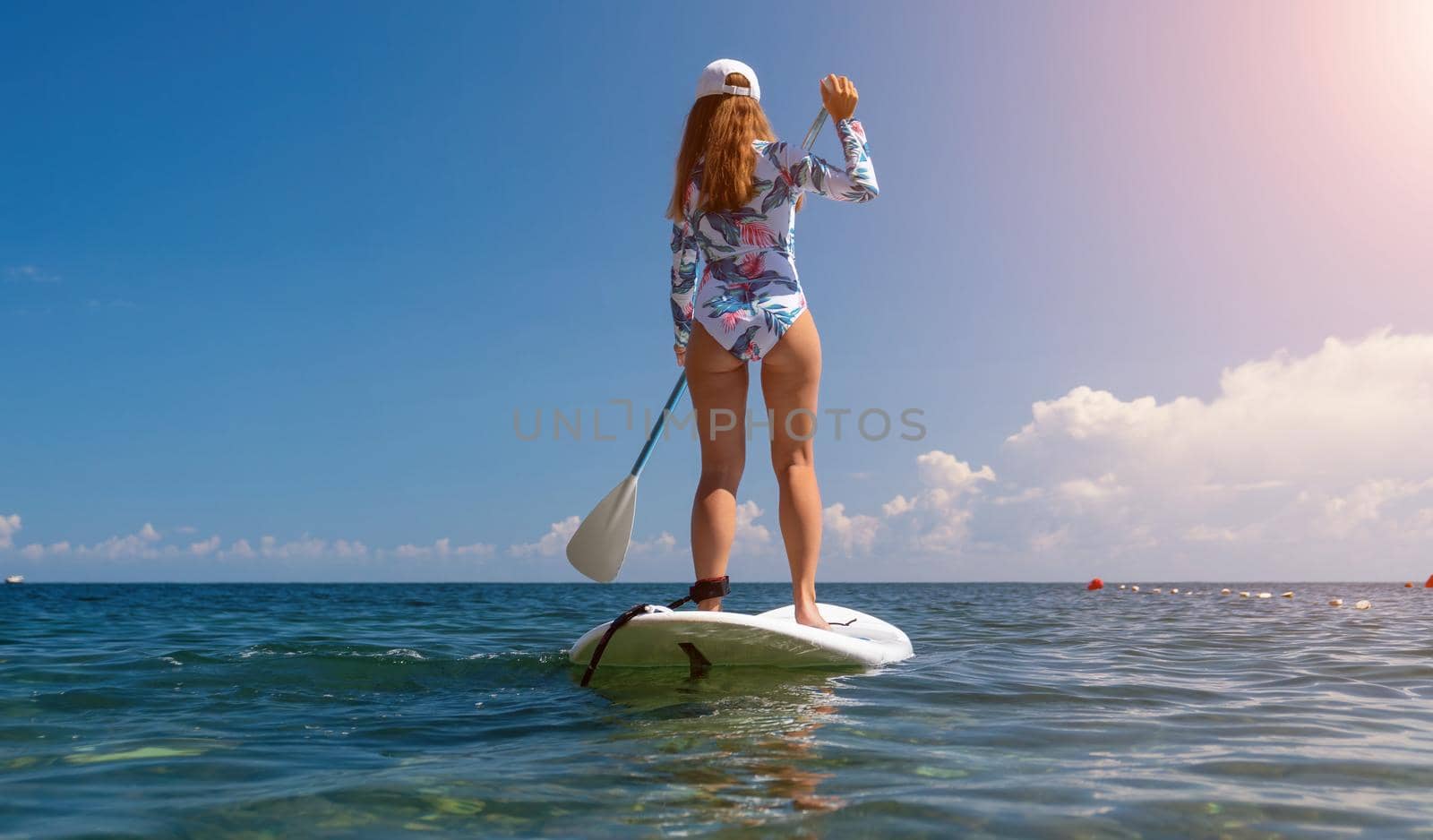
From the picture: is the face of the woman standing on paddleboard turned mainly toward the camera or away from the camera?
away from the camera

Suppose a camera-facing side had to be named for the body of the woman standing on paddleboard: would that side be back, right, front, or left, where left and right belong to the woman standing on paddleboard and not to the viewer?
back
